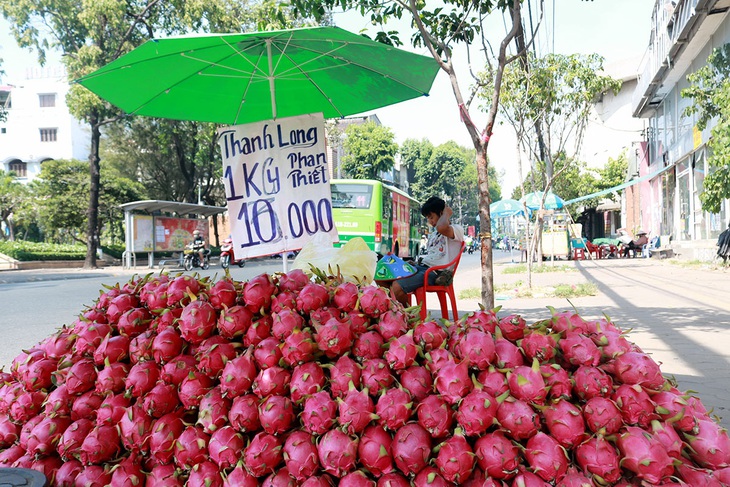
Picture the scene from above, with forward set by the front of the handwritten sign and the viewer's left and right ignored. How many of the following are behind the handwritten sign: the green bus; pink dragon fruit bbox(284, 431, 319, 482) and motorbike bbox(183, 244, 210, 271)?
2

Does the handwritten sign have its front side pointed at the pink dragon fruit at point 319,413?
yes

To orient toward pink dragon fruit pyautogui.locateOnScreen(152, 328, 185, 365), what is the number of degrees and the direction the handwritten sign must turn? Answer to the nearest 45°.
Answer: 0° — it already faces it

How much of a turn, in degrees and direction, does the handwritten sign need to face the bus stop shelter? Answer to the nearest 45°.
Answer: approximately 180°

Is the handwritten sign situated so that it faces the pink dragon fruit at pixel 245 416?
yes

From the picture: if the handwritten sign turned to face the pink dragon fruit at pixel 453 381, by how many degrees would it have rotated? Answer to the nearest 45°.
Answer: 0° — it already faces it

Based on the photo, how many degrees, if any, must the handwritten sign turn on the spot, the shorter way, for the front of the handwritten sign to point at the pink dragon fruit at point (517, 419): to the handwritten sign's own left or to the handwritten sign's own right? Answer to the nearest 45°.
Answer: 0° — it already faces it

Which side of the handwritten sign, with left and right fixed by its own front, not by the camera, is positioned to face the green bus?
back

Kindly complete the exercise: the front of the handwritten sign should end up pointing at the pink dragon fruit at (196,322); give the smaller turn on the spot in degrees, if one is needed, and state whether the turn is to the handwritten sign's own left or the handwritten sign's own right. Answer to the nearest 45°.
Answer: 0° — it already faces it

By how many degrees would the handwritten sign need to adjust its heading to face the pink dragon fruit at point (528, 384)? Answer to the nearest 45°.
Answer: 0° — it already faces it

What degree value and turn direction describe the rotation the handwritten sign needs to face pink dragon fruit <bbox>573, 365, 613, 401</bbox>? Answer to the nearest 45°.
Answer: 0° — it already faces it

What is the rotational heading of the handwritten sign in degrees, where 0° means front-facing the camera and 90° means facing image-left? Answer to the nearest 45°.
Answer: approximately 0°
